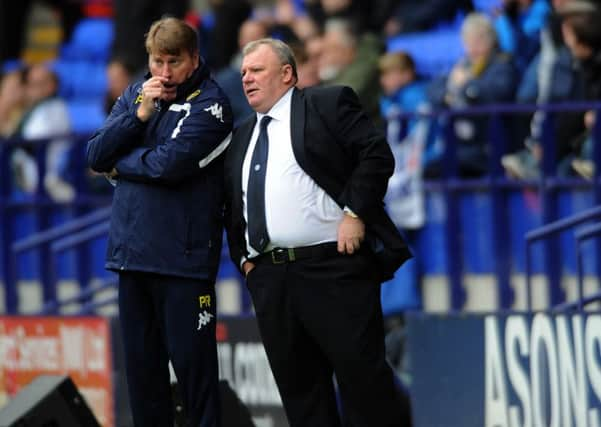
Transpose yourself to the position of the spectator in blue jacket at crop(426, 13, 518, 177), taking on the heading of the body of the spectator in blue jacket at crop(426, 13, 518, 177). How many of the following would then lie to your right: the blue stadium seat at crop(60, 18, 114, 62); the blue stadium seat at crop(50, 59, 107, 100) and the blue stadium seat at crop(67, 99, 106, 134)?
3

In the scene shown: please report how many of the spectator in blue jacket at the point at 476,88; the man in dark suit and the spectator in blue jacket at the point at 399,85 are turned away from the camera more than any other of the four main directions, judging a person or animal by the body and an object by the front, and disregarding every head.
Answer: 0

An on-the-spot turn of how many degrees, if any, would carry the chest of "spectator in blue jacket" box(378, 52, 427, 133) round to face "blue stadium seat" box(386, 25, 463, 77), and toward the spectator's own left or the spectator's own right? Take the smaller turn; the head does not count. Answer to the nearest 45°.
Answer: approximately 135° to the spectator's own right

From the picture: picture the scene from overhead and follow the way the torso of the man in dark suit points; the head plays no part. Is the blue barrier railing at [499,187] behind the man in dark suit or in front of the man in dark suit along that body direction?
behind

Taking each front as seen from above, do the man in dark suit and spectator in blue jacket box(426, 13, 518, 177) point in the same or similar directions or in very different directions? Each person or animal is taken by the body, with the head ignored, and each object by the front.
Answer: same or similar directions

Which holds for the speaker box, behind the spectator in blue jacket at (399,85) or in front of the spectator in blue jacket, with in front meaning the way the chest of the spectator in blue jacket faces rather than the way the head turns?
in front

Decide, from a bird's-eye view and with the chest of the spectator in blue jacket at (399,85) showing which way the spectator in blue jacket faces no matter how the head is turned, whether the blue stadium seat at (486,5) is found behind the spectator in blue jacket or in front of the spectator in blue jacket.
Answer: behind

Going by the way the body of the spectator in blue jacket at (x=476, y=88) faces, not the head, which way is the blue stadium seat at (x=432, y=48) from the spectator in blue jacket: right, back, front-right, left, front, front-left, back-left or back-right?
back-right

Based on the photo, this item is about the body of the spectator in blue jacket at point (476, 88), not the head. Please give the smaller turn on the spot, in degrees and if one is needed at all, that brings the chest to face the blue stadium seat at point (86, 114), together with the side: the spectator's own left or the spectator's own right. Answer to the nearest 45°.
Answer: approximately 90° to the spectator's own right

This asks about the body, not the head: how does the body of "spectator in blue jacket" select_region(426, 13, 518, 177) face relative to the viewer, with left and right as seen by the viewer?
facing the viewer and to the left of the viewer

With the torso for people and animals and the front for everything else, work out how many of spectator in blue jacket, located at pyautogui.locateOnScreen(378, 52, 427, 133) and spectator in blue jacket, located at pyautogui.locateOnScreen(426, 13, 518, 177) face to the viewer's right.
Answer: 0

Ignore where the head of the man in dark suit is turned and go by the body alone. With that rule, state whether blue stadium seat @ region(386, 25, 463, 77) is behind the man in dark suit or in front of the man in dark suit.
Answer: behind

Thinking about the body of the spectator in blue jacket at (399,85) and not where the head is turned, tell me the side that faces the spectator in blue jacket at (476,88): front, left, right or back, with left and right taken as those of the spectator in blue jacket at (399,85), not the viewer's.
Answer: left
